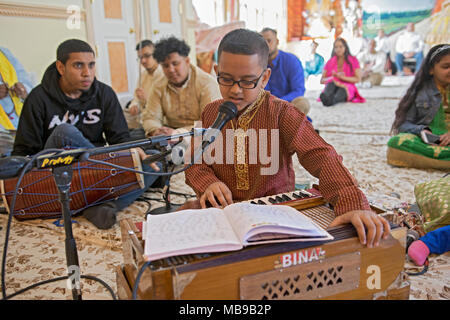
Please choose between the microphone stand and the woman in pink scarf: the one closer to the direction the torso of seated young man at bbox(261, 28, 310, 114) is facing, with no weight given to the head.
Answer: the microphone stand

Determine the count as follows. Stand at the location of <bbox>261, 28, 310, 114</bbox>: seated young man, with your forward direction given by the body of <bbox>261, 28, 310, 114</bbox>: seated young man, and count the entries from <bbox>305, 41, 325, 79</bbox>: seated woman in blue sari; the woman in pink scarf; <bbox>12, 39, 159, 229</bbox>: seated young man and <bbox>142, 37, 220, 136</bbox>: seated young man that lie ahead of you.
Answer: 2

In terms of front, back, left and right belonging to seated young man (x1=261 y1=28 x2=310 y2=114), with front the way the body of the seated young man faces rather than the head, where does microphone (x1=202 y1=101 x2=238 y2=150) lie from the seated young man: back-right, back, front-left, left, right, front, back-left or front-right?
front-left

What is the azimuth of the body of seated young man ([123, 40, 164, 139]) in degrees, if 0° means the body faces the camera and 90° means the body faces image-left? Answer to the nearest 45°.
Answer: approximately 45°

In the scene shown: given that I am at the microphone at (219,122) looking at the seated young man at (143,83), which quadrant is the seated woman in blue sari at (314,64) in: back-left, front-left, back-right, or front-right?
front-right

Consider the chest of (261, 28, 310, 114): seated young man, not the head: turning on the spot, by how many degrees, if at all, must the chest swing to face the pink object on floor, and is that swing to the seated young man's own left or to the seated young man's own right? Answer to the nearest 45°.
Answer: approximately 45° to the seated young man's own left

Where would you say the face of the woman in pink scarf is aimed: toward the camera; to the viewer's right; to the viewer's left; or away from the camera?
toward the camera

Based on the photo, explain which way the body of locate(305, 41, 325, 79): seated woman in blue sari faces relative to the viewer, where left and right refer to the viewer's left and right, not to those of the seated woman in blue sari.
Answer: facing the viewer and to the left of the viewer

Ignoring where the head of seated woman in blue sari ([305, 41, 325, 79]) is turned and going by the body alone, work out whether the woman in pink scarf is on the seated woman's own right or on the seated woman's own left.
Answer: on the seated woman's own left

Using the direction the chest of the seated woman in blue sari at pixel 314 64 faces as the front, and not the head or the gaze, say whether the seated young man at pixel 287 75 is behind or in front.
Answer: in front

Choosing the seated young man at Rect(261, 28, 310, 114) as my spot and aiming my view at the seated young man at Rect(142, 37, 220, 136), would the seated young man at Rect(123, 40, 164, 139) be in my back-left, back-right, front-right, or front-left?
front-right

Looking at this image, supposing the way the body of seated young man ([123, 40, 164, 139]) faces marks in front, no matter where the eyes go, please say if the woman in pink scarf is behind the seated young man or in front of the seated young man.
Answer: behind

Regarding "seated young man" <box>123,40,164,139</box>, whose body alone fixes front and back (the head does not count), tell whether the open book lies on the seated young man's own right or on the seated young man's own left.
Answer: on the seated young man's own left

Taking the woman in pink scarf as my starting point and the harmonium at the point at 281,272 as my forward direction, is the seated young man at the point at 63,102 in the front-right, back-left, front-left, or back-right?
front-right

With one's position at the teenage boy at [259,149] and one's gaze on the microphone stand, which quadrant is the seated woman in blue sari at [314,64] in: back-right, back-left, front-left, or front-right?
back-right

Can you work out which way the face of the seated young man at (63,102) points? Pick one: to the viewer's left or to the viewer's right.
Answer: to the viewer's right

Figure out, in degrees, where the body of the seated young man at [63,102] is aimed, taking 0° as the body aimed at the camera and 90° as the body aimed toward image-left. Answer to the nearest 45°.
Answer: approximately 315°

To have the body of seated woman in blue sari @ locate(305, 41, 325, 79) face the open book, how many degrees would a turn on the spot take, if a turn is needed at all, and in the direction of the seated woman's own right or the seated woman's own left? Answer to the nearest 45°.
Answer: approximately 45° to the seated woman's own left

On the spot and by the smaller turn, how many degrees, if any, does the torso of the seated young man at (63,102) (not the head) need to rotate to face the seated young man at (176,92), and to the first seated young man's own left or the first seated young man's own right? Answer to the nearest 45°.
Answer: approximately 90° to the first seated young man's own left
